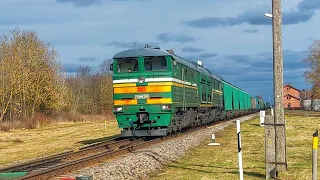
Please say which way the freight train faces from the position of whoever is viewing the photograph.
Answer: facing the viewer and to the left of the viewer

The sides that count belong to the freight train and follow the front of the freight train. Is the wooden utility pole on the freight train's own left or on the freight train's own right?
on the freight train's own left

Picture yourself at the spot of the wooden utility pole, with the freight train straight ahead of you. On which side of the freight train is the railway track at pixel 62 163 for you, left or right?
left
